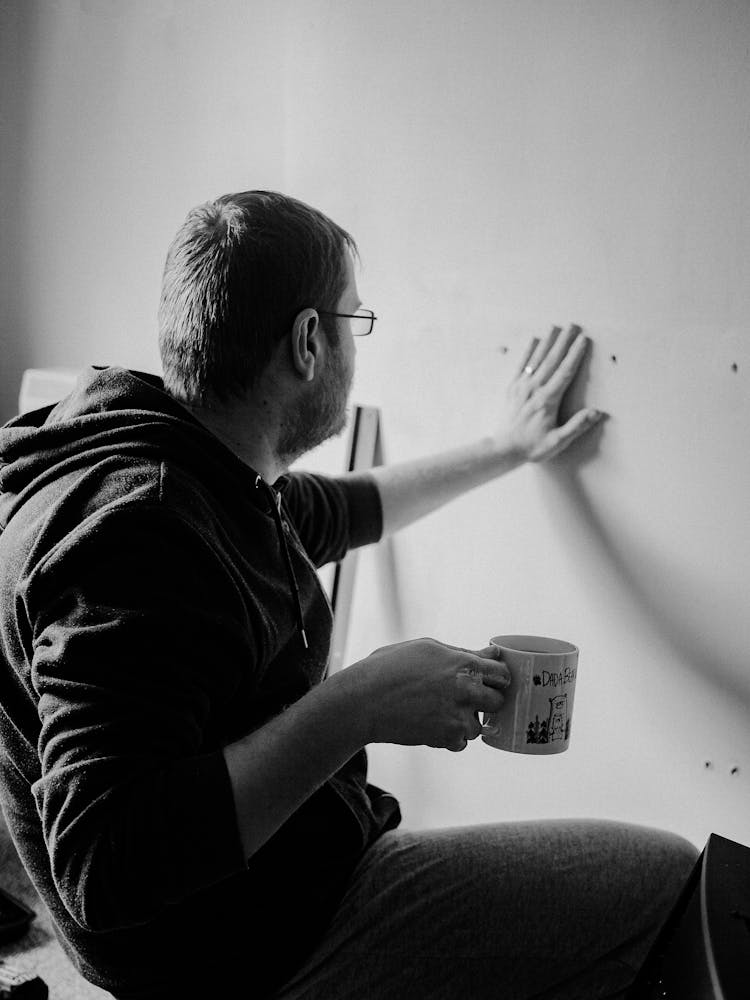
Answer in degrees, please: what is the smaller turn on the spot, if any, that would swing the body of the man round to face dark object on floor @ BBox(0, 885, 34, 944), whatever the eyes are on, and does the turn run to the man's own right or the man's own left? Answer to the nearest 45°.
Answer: approximately 135° to the man's own left

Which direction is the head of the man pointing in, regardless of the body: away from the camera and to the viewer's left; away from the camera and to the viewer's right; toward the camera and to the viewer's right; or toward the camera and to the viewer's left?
away from the camera and to the viewer's right

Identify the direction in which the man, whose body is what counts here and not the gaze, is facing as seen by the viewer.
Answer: to the viewer's right
